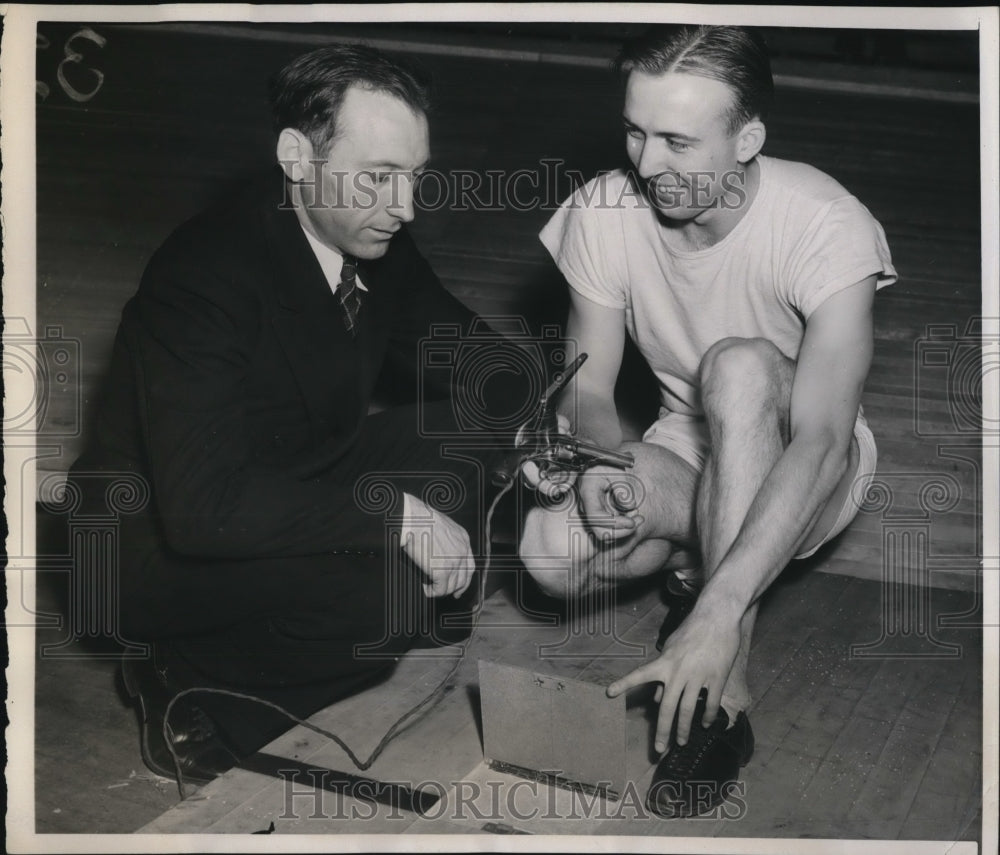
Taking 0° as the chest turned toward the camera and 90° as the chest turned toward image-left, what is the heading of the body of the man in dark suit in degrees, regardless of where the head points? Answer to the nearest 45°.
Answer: approximately 315°

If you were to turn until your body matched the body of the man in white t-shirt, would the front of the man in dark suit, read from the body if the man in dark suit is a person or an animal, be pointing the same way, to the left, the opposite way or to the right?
to the left
